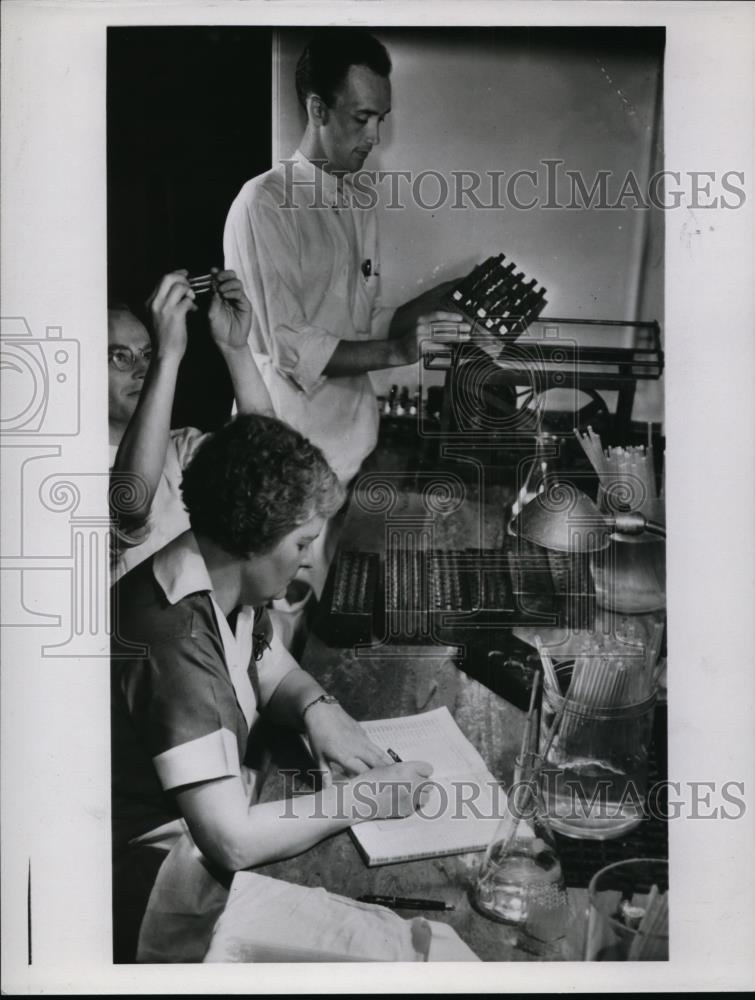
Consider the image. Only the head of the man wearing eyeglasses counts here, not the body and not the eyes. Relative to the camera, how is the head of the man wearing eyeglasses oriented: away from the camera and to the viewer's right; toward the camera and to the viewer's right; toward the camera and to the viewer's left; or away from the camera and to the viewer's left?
toward the camera and to the viewer's right

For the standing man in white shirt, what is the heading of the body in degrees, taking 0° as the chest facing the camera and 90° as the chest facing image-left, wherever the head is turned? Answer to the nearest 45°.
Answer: approximately 315°

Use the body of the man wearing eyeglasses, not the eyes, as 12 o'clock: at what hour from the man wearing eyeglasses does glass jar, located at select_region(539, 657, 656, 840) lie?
The glass jar is roughly at 11 o'clock from the man wearing eyeglasses.
